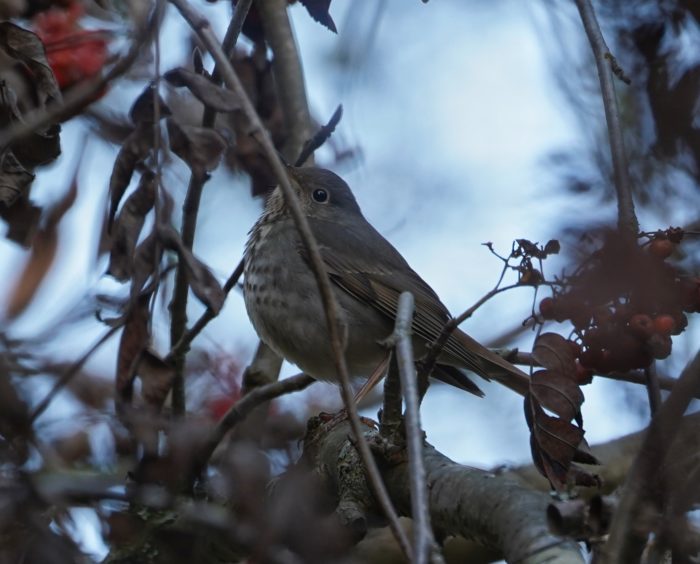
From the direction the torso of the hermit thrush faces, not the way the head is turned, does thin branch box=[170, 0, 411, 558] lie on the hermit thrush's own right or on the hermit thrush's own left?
on the hermit thrush's own left

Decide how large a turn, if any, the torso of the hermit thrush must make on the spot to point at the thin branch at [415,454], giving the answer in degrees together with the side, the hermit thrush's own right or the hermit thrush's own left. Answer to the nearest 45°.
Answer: approximately 90° to the hermit thrush's own left

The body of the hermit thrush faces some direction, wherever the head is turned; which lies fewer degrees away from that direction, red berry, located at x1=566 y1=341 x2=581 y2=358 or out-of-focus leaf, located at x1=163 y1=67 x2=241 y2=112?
the out-of-focus leaf

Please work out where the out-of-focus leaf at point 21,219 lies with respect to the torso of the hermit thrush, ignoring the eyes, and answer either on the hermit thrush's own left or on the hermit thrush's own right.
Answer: on the hermit thrush's own left

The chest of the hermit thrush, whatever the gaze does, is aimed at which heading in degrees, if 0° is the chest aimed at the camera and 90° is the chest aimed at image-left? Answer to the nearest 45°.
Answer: approximately 90°

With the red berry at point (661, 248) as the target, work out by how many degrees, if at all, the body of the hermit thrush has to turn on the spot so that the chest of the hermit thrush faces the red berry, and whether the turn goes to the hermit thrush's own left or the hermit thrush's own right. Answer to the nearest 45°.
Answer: approximately 135° to the hermit thrush's own left

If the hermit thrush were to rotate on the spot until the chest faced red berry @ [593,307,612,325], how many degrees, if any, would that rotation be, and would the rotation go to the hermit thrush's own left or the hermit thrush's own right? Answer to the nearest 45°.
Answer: approximately 135° to the hermit thrush's own left

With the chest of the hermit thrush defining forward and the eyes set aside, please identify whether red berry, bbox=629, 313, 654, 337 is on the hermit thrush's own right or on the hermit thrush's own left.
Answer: on the hermit thrush's own left
